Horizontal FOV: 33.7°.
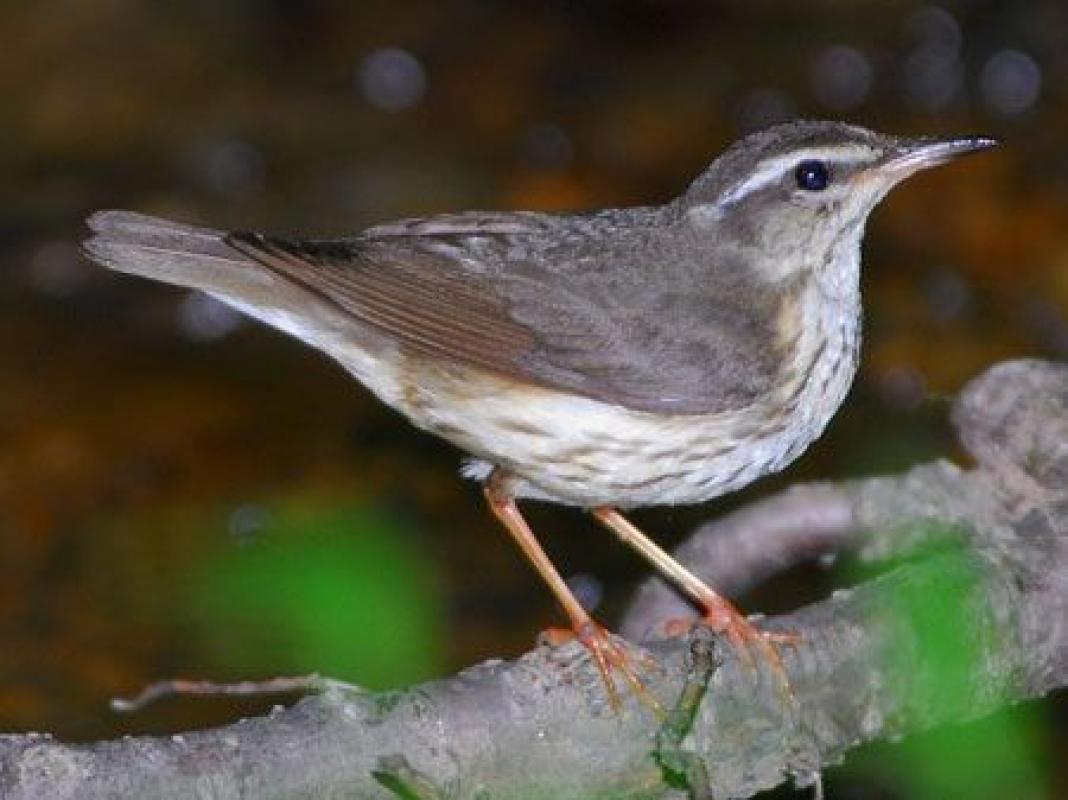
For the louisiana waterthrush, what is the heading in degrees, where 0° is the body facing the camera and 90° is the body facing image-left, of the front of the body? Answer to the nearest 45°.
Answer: approximately 270°
